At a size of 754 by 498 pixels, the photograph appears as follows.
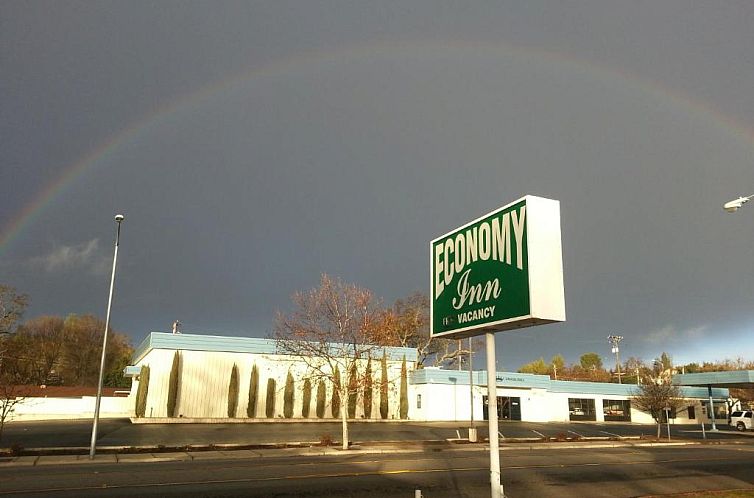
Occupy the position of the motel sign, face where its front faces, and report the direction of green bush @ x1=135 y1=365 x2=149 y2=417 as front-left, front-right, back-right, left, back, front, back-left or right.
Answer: right

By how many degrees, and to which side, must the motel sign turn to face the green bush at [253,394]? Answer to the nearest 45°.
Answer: approximately 90° to its right

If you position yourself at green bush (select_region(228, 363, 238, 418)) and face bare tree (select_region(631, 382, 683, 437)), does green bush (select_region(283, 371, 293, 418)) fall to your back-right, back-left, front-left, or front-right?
front-left

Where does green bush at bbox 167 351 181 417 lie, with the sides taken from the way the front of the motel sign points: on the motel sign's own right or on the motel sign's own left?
on the motel sign's own right

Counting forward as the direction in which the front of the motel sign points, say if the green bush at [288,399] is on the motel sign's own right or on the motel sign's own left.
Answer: on the motel sign's own right

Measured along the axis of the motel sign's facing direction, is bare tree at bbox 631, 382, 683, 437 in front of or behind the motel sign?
behind

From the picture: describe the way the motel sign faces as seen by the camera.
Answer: facing the viewer and to the left of the viewer

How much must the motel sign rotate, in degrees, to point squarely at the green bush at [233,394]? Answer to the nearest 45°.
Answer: approximately 90° to its right
